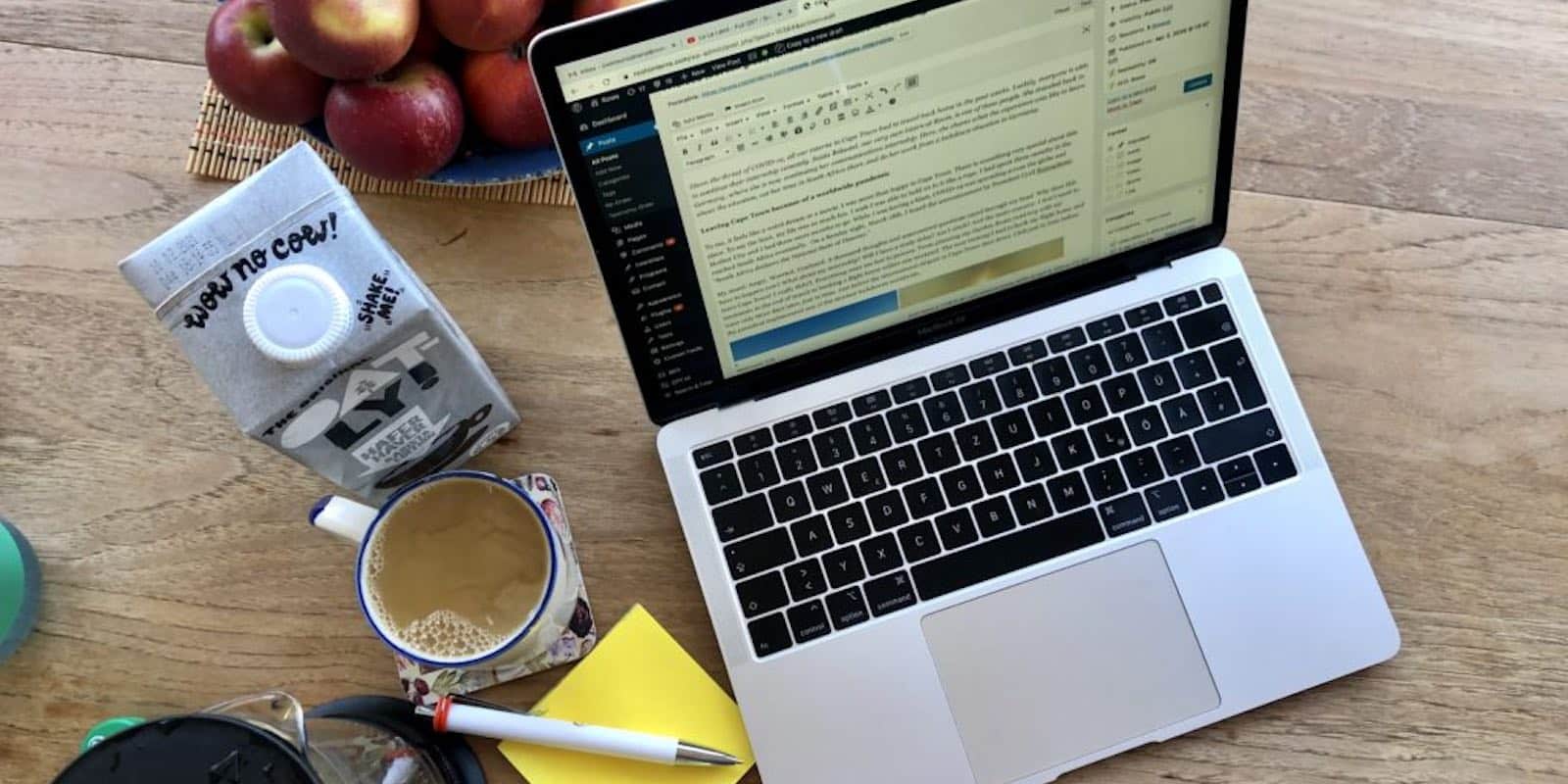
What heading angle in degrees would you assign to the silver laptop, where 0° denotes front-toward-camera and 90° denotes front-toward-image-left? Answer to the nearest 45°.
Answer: approximately 0°

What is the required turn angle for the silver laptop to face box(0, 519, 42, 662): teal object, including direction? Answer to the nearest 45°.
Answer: approximately 90° to its right
